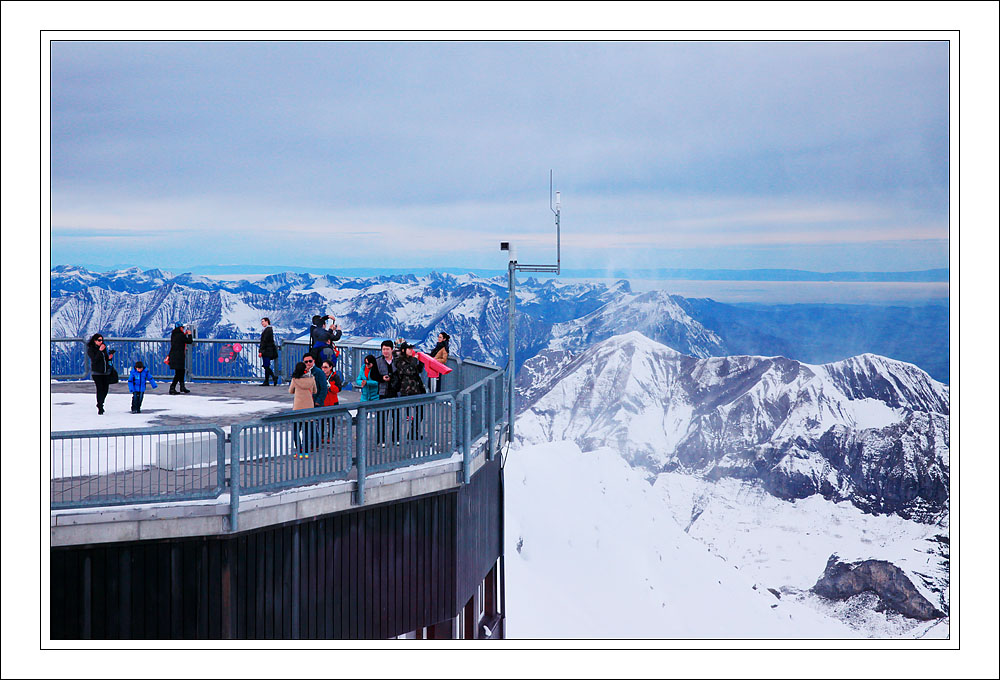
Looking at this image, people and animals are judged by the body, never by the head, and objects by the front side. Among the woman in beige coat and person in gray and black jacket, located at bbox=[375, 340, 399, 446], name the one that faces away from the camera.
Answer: the woman in beige coat

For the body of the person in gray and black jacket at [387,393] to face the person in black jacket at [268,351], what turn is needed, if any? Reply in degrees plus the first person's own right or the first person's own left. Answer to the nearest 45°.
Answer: approximately 180°

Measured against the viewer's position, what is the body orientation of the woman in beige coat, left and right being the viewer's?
facing away from the viewer

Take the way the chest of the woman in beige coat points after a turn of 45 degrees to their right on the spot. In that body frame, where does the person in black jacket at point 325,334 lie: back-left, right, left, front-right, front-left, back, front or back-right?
front-left

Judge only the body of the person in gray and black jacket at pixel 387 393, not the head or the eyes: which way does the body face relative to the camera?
toward the camera

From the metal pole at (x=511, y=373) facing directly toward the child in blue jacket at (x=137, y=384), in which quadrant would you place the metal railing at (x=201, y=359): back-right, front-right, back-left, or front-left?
front-right

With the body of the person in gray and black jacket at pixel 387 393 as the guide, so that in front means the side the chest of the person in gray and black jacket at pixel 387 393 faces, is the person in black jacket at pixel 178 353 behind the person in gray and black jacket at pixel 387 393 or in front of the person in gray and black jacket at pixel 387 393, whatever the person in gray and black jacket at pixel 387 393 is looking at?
behind

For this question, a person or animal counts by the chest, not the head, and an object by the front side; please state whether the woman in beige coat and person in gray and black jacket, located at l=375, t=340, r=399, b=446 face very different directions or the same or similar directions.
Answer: very different directions

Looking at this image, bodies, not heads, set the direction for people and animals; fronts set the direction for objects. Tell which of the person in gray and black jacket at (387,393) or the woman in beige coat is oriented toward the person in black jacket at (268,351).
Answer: the woman in beige coat

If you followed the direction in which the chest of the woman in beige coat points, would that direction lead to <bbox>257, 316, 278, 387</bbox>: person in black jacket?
yes

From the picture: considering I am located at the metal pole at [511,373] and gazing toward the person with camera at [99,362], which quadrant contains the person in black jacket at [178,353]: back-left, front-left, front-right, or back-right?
front-right

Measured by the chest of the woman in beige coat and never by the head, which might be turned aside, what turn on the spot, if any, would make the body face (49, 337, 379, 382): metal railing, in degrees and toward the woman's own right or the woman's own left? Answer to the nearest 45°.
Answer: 0° — they already face it

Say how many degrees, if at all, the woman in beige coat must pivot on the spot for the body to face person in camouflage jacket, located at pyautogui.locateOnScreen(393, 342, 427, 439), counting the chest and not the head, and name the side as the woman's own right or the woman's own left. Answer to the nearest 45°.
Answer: approximately 45° to the woman's own right
